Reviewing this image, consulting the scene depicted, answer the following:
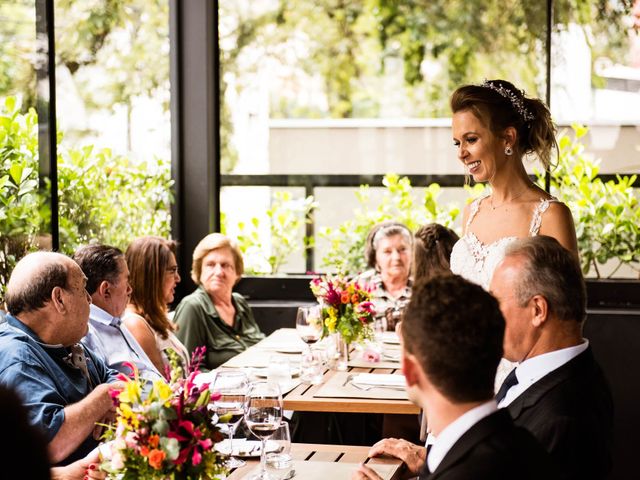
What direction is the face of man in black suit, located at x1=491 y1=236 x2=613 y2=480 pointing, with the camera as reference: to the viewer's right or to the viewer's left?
to the viewer's left

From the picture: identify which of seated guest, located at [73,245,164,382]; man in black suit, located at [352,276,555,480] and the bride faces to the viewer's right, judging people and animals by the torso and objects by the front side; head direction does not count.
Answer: the seated guest

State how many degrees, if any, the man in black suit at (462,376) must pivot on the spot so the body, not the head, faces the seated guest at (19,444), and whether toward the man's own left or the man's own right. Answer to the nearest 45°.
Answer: approximately 90° to the man's own left

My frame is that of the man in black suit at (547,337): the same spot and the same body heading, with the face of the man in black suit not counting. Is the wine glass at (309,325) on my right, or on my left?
on my right

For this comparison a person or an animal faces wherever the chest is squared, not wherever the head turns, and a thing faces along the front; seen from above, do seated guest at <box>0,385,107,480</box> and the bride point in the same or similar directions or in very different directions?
very different directions

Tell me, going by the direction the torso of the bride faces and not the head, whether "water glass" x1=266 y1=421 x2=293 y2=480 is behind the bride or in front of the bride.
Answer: in front

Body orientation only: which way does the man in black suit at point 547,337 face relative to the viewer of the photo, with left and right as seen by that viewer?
facing to the left of the viewer

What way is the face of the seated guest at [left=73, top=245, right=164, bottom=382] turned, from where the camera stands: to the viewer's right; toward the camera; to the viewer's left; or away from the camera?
to the viewer's right

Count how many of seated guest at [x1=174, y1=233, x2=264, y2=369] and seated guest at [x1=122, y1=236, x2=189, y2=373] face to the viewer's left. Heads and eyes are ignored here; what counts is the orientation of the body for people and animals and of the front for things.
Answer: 0

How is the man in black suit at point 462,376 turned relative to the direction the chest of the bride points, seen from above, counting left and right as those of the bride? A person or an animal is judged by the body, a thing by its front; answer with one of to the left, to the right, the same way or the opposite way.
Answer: to the right

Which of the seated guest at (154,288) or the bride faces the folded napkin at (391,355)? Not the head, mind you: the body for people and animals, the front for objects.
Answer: the seated guest

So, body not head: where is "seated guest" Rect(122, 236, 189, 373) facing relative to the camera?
to the viewer's right

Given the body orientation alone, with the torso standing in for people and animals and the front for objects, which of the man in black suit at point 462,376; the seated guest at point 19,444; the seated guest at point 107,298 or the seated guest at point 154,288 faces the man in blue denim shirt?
the man in black suit

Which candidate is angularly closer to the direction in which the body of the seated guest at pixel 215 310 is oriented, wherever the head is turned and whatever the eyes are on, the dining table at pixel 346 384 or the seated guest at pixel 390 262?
the dining table

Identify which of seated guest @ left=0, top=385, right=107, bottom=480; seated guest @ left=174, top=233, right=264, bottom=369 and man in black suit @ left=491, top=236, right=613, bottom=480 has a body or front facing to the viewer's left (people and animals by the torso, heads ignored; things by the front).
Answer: the man in black suit

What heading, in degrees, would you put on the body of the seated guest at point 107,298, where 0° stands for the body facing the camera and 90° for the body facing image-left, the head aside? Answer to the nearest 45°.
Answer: approximately 270°

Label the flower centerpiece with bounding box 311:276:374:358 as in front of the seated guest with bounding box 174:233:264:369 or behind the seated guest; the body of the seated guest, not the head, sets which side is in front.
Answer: in front

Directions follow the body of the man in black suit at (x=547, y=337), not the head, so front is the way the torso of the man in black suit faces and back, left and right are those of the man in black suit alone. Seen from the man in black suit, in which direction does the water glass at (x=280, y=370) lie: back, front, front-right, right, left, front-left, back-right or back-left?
front-right
